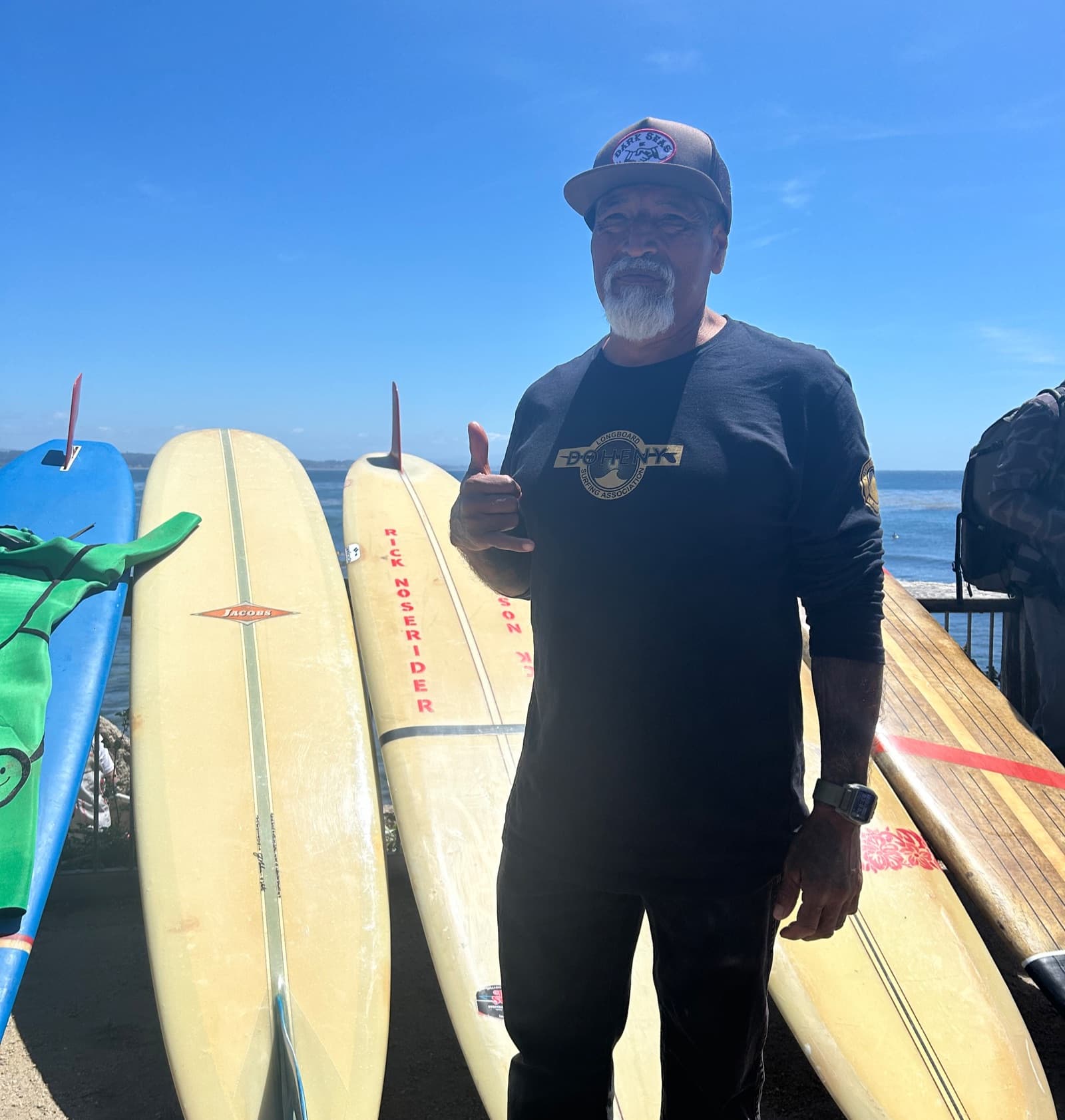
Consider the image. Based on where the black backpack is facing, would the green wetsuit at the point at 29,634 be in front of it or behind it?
in front

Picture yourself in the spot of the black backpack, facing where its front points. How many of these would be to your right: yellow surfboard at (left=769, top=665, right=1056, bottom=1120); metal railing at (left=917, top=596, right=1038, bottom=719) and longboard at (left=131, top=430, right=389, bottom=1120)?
1

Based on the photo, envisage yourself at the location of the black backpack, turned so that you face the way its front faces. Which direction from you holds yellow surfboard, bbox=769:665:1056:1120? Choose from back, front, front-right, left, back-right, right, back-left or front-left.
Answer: left

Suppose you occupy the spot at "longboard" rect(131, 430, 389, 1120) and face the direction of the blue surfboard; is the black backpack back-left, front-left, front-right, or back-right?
back-right

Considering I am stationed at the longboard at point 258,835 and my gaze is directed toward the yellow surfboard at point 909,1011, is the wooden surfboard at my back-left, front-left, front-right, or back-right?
front-left

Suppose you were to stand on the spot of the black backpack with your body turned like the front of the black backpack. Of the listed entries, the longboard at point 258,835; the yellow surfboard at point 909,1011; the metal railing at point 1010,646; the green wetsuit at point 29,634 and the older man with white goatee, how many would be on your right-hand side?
1

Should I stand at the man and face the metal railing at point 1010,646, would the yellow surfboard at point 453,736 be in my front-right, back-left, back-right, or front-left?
back-left

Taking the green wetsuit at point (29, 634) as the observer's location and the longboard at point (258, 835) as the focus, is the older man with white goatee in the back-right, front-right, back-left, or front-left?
front-right

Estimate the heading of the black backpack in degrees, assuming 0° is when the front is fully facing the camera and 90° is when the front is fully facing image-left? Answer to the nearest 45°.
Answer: approximately 90°

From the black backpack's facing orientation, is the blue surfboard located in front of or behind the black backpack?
in front

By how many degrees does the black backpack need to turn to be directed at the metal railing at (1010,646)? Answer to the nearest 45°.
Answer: approximately 90° to its right
